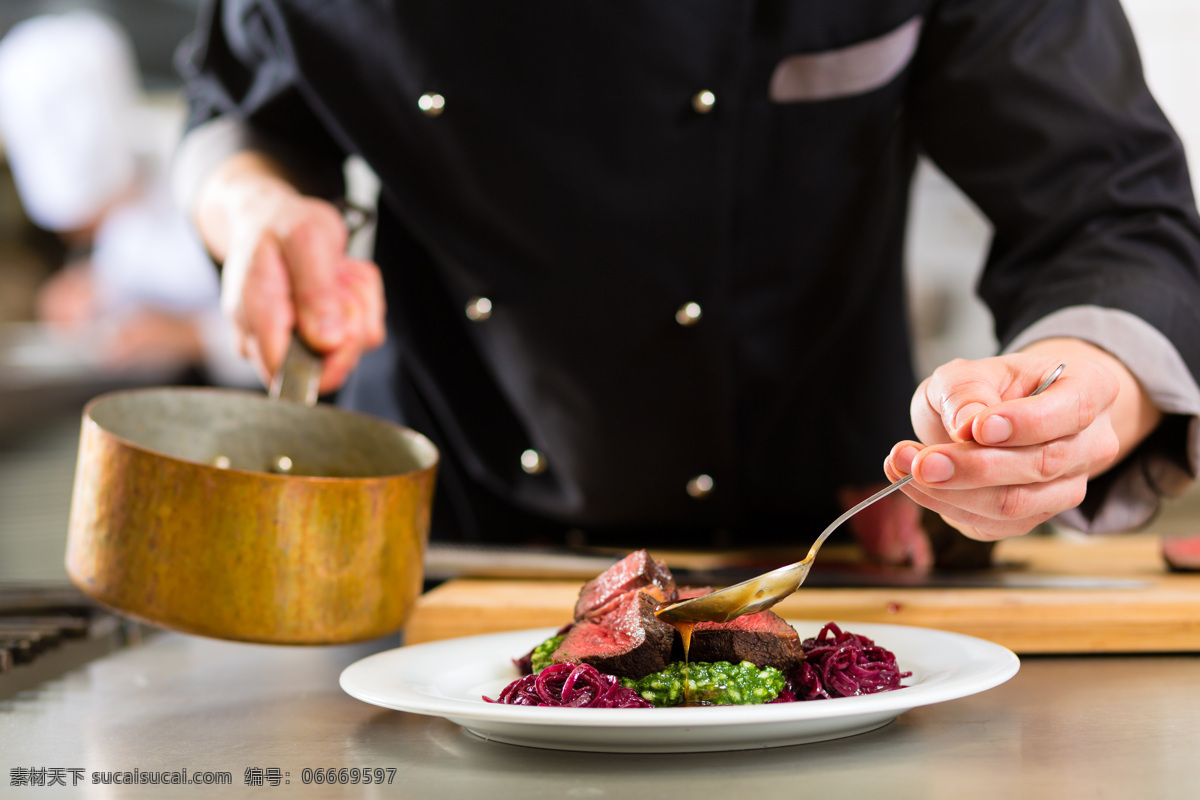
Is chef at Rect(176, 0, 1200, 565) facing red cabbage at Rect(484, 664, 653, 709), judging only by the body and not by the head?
yes

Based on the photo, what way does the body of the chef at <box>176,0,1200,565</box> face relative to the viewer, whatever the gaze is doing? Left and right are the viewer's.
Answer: facing the viewer

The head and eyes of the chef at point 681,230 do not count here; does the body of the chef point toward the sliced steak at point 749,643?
yes

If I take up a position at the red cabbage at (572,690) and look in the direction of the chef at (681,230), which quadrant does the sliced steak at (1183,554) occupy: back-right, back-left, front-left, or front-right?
front-right

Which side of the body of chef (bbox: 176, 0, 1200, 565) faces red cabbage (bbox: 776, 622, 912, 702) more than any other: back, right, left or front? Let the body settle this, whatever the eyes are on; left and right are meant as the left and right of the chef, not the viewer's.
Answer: front

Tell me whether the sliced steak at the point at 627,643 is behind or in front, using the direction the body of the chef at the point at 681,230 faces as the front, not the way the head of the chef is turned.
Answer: in front

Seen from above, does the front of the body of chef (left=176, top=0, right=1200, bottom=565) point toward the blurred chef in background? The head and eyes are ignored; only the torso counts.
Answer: no

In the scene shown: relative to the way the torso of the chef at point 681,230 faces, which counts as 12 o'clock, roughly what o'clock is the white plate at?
The white plate is roughly at 12 o'clock from the chef.
